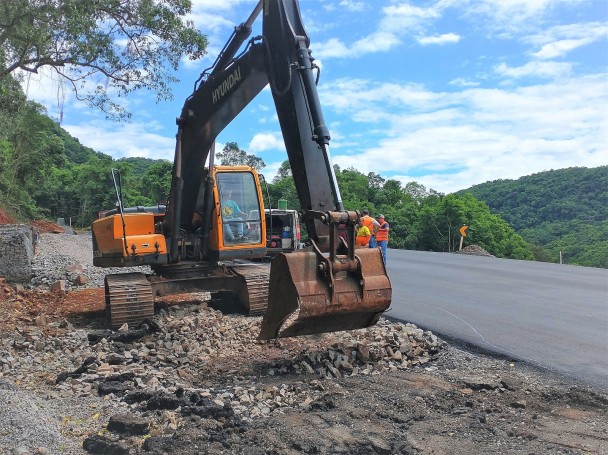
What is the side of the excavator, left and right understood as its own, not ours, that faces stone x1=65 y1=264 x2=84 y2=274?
back

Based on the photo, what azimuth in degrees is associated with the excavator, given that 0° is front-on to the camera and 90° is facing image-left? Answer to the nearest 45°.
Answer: approximately 315°

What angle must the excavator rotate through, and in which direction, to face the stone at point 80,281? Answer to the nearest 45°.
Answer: approximately 180°

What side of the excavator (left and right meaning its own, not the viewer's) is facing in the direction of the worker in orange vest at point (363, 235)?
left

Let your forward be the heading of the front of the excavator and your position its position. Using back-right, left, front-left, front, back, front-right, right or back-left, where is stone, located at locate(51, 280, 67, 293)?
back

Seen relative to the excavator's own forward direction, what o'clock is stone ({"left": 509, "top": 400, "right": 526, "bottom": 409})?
The stone is roughly at 12 o'clock from the excavator.
